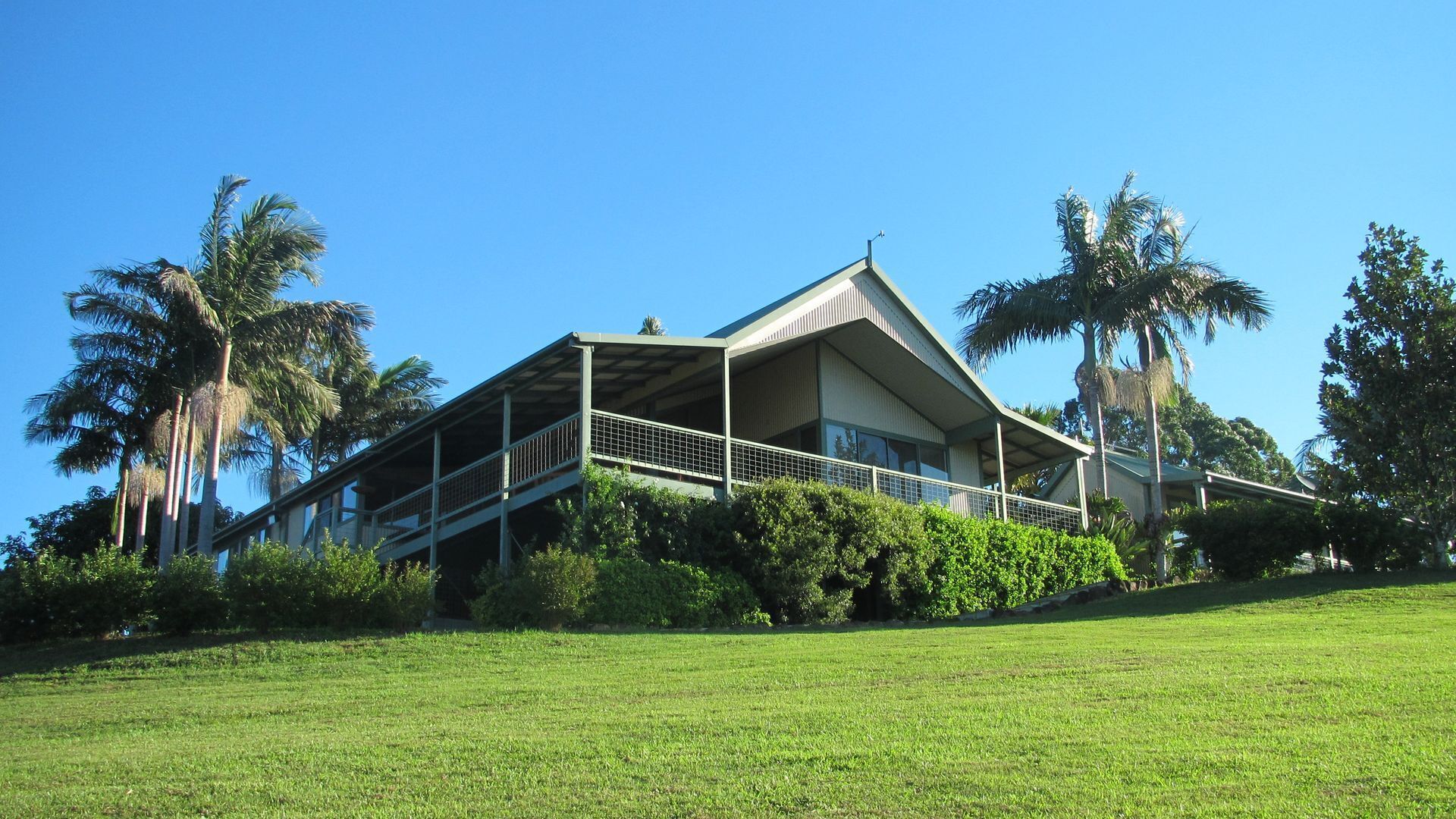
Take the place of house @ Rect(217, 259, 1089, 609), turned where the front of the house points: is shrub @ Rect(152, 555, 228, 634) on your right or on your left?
on your right

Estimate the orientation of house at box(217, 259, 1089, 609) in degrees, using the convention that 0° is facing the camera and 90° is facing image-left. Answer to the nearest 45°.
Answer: approximately 315°

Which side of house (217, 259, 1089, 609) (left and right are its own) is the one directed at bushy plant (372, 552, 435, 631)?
right

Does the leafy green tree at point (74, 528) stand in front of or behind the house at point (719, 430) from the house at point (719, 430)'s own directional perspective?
behind

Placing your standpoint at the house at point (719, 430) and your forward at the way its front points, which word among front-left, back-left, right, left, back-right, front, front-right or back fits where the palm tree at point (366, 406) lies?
back

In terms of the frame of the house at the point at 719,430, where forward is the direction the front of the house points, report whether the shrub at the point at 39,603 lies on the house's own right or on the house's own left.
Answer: on the house's own right

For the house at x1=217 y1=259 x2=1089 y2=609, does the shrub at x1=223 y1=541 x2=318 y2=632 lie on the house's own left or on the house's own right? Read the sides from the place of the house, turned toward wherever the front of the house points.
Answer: on the house's own right

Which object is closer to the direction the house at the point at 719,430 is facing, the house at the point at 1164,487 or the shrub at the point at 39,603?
the house

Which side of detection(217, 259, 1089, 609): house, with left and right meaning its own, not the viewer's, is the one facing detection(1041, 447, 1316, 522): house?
left
